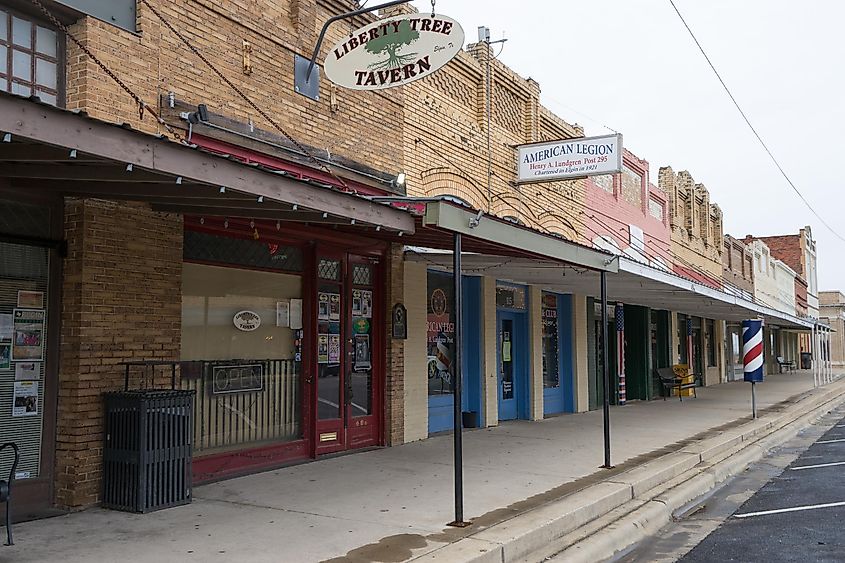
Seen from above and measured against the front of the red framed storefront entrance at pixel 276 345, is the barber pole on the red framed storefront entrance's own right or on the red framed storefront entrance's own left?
on the red framed storefront entrance's own left

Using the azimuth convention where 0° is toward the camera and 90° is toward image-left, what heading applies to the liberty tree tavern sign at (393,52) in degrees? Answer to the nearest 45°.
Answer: approximately 45°

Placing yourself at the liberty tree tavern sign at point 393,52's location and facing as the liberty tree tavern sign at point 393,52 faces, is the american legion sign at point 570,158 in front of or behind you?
behind

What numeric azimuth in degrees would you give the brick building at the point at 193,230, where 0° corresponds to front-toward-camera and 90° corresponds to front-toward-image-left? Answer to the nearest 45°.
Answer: approximately 315°

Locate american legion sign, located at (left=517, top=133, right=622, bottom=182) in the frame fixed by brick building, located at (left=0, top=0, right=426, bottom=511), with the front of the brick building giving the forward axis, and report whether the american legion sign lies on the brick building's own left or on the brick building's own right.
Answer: on the brick building's own left

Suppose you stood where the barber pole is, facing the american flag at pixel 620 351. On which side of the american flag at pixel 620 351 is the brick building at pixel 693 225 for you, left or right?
right

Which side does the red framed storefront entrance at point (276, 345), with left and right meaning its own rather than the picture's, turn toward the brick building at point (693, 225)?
left

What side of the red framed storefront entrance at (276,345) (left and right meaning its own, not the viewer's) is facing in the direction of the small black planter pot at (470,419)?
left

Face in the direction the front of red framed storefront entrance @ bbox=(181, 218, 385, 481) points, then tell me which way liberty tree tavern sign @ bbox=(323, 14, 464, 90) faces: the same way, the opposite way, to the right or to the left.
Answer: to the right

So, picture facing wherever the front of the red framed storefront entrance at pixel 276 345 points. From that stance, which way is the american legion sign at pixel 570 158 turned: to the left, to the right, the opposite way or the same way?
to the right

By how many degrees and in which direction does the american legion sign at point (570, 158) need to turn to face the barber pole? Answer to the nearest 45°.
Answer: approximately 180°

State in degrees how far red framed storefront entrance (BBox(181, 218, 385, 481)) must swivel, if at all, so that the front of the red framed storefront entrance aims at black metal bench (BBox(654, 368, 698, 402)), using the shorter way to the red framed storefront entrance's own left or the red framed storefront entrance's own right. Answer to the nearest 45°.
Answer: approximately 90° to the red framed storefront entrance's own left

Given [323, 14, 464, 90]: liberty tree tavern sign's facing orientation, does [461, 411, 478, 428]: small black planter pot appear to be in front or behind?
behind
